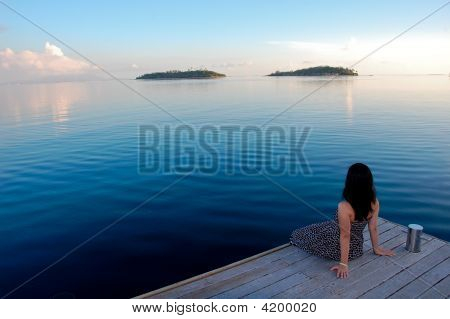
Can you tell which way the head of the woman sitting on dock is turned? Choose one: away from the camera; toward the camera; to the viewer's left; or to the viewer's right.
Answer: away from the camera

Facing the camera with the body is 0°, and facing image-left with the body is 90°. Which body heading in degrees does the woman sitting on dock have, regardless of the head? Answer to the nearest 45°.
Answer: approximately 135°
